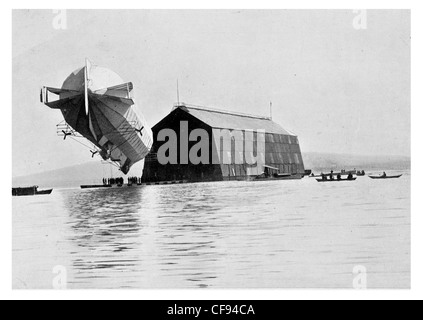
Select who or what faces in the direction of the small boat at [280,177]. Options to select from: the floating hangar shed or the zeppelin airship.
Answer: the zeppelin airship

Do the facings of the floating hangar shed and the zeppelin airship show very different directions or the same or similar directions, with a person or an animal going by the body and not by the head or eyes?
very different directions

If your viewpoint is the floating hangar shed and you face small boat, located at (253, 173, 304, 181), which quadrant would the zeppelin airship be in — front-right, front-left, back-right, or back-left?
back-right

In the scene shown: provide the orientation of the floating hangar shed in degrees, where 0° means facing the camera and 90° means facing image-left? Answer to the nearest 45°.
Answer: approximately 45°

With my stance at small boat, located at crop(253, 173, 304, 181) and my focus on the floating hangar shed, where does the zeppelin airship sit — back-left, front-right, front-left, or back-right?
front-left

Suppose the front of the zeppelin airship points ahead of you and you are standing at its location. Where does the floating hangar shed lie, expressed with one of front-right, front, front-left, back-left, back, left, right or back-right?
front

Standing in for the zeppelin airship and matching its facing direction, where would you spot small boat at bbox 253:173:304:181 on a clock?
The small boat is roughly at 12 o'clock from the zeppelin airship.

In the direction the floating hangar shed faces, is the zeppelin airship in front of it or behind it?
in front

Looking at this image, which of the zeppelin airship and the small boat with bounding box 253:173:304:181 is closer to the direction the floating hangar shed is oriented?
the zeppelin airship
